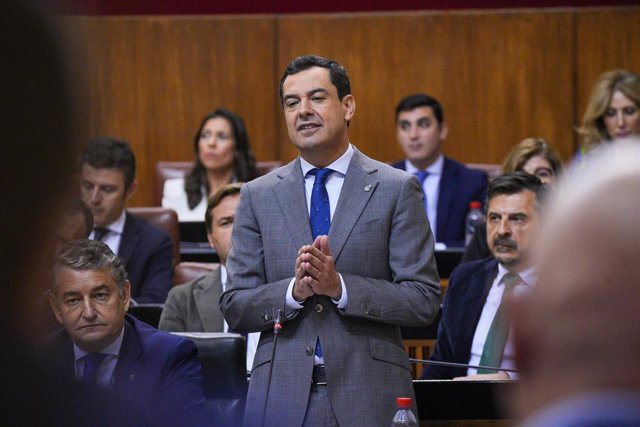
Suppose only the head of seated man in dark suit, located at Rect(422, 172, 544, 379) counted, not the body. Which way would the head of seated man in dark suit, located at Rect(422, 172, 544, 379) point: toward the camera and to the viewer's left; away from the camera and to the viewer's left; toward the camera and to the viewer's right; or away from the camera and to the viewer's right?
toward the camera and to the viewer's left

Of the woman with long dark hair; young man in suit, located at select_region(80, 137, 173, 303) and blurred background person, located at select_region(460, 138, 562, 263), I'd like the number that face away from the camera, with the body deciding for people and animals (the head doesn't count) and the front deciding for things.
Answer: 0

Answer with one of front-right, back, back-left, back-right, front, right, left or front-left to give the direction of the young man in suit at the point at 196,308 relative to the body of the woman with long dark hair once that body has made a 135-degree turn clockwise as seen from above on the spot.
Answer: back

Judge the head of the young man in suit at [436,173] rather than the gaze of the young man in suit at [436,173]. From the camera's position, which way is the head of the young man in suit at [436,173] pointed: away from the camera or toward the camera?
toward the camera

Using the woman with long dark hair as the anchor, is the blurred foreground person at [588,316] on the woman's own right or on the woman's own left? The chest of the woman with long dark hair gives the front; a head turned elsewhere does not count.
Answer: on the woman's own left

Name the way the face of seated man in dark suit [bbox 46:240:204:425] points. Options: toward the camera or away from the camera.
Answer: toward the camera

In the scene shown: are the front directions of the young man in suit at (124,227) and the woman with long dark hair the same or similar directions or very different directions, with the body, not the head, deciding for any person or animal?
same or similar directions

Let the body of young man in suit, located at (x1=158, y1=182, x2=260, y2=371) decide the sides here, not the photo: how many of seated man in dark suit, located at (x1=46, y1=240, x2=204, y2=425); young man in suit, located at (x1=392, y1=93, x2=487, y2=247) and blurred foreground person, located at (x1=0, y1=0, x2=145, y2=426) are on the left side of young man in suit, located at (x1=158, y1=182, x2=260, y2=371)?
1

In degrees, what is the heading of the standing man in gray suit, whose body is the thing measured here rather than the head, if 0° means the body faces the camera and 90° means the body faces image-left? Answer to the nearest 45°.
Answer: approximately 0°

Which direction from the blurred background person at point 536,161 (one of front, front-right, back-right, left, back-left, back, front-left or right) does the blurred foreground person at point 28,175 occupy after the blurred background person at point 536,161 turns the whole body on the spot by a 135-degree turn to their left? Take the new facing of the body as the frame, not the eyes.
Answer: back

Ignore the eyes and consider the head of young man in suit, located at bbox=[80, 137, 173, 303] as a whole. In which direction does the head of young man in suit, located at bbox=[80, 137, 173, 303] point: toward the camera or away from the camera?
toward the camera

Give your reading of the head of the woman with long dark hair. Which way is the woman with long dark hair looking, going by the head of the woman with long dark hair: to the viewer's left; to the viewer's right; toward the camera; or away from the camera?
toward the camera
